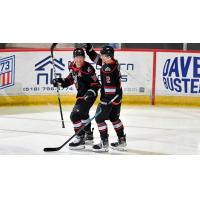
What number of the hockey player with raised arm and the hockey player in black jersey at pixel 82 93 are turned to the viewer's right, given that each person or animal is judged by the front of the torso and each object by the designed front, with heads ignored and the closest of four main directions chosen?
0

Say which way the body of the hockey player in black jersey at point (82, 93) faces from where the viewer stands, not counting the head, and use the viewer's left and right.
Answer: facing the viewer and to the left of the viewer
